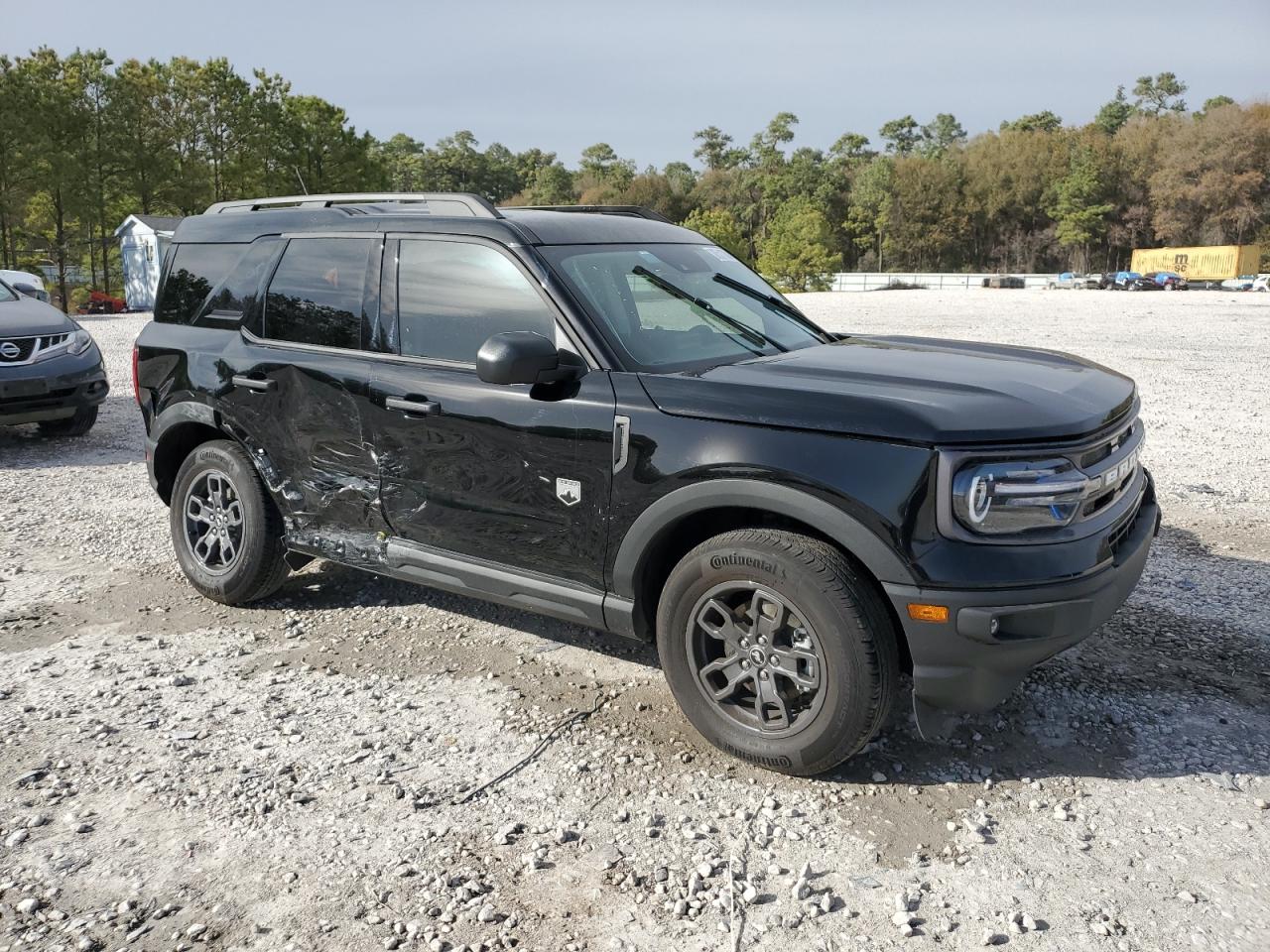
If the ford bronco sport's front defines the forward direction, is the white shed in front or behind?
behind

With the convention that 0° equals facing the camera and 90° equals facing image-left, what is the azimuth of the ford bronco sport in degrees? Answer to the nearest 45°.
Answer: approximately 315°

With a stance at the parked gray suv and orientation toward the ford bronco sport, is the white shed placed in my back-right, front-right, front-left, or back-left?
back-left

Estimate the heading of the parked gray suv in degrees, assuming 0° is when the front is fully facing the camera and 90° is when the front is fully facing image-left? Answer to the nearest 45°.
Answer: approximately 315°

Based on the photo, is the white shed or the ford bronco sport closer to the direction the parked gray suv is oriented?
the ford bronco sport

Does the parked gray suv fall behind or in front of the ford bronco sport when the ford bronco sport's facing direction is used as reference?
behind
